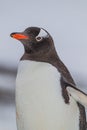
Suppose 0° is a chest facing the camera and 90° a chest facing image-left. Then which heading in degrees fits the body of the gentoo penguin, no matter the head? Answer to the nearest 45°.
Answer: approximately 45°
